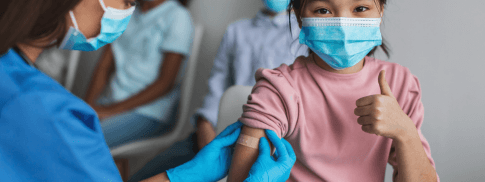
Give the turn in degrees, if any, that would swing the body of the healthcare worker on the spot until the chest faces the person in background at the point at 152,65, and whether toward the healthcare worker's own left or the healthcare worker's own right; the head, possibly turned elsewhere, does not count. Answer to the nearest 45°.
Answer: approximately 90° to the healthcare worker's own left

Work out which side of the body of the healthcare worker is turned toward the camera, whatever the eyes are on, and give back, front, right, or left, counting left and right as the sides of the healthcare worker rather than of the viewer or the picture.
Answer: right

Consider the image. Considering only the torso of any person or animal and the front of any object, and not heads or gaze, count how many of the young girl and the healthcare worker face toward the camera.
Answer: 1

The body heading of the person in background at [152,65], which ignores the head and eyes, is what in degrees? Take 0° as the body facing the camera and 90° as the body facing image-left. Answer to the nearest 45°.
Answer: approximately 45°

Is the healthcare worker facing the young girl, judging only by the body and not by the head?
yes

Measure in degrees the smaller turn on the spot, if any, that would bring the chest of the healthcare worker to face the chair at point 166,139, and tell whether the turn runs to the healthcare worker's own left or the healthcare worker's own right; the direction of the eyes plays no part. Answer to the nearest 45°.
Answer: approximately 90° to the healthcare worker's own left

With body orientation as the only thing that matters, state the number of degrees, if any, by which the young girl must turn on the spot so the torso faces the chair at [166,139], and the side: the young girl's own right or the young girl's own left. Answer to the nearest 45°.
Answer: approximately 135° to the young girl's own right

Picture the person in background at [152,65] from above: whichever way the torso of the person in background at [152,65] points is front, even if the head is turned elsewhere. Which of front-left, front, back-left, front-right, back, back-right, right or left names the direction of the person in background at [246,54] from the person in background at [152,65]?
left
